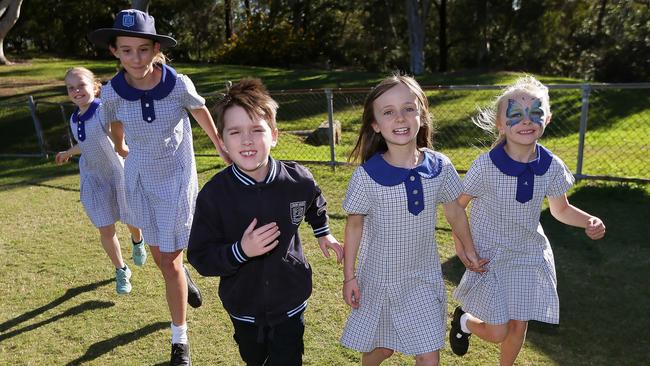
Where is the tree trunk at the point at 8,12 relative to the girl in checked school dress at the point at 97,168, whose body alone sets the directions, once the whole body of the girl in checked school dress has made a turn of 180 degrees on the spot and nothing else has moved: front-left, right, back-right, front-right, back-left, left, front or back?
front-left

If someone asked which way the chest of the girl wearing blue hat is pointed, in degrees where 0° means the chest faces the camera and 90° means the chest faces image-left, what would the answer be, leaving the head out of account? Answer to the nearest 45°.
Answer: approximately 0°

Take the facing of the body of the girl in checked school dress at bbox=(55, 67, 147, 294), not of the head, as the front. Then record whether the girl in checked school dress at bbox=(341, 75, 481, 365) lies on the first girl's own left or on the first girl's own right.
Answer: on the first girl's own left

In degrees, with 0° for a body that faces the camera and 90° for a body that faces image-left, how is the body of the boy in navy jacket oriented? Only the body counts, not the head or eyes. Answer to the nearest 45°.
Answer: approximately 0°

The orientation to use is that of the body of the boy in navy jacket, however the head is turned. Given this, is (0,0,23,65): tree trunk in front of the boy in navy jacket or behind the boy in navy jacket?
behind

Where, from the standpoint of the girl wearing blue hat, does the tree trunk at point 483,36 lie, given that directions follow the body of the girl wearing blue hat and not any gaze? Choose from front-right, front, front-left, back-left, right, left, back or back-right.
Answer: back-left

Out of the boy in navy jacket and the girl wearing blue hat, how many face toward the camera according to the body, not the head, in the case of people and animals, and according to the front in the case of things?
2

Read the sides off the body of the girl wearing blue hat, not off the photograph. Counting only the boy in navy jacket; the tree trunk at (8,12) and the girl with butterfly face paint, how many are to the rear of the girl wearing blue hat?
1

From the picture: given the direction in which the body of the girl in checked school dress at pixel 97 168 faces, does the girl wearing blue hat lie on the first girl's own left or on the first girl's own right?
on the first girl's own left

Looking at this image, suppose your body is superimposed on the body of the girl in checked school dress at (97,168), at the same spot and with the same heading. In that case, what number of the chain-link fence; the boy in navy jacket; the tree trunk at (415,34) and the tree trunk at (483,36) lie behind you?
3

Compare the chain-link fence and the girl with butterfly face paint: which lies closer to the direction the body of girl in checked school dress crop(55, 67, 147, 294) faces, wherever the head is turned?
the girl with butterfly face paint

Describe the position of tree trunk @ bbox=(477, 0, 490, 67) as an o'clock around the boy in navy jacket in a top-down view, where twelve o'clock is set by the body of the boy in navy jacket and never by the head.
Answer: The tree trunk is roughly at 7 o'clock from the boy in navy jacket.

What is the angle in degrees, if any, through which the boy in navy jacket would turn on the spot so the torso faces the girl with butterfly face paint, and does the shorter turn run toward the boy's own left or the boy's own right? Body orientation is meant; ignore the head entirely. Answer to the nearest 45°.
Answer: approximately 90° to the boy's own left

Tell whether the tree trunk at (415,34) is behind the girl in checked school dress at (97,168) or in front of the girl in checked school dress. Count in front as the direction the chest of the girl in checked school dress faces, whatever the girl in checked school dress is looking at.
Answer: behind
